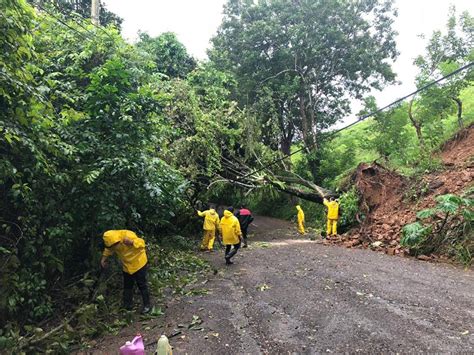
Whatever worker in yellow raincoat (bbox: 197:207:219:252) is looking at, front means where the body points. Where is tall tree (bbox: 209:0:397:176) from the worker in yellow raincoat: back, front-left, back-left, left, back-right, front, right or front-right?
right

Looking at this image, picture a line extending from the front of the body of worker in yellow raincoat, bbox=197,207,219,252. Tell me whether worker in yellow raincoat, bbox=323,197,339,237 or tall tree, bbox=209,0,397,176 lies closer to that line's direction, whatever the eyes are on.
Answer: the tall tree

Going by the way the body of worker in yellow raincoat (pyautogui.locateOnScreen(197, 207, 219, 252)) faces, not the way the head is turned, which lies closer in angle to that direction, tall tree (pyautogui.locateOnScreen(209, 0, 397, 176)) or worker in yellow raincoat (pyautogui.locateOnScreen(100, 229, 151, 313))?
the tall tree

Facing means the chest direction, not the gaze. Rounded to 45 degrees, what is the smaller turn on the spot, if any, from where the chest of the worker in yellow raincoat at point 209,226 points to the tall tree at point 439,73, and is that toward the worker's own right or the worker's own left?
approximately 135° to the worker's own right

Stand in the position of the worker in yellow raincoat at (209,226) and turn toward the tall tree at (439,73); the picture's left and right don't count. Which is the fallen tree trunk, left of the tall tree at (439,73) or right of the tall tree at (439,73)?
left

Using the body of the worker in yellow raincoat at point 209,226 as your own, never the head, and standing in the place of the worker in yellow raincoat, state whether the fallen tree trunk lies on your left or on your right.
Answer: on your right

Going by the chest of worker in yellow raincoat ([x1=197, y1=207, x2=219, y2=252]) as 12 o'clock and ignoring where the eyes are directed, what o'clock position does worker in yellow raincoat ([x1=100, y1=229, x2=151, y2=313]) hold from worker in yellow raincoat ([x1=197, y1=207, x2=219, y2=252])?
worker in yellow raincoat ([x1=100, y1=229, x2=151, y2=313]) is roughly at 8 o'clock from worker in yellow raincoat ([x1=197, y1=207, x2=219, y2=252]).

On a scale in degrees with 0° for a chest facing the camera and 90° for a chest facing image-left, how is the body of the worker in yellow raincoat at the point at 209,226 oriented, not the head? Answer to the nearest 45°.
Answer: approximately 135°
